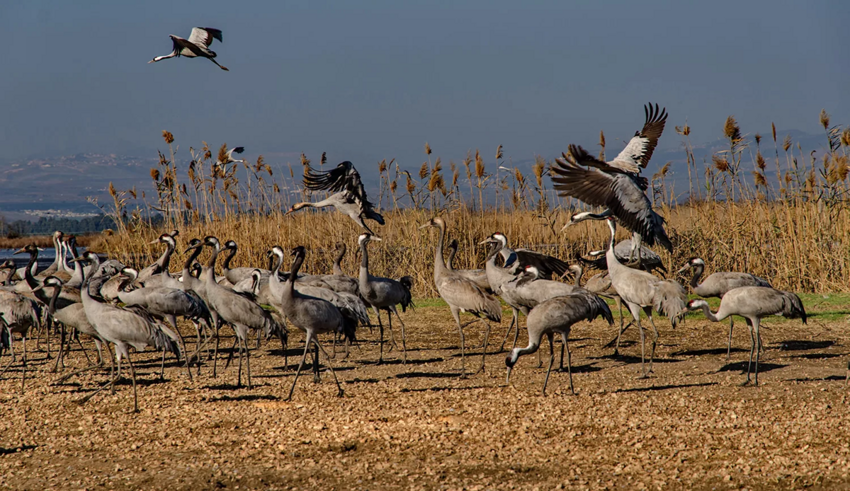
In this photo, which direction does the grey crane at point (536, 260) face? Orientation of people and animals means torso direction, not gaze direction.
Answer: to the viewer's left

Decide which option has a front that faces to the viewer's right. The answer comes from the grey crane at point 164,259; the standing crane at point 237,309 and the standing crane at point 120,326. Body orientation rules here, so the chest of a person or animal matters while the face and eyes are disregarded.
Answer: the grey crane

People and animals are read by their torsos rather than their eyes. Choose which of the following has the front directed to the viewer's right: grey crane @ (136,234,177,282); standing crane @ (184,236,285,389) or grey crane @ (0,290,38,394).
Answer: grey crane @ (136,234,177,282)

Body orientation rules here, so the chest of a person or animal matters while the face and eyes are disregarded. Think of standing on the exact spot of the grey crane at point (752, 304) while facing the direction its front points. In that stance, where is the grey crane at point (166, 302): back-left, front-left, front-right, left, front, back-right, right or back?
front

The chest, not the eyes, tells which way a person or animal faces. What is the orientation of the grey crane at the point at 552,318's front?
to the viewer's left

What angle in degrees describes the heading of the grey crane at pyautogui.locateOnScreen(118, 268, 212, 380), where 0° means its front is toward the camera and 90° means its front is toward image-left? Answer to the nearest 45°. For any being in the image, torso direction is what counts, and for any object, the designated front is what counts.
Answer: approximately 90°

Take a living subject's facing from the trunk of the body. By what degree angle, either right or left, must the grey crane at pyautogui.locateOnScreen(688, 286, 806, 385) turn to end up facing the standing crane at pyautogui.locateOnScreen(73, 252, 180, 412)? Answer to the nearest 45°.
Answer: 0° — it already faces it

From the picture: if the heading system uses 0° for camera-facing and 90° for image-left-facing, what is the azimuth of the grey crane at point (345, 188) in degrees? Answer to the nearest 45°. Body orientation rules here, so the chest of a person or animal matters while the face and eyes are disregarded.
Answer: approximately 90°

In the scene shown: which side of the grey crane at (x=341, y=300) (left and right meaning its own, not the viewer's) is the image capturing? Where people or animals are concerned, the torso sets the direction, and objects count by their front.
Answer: left

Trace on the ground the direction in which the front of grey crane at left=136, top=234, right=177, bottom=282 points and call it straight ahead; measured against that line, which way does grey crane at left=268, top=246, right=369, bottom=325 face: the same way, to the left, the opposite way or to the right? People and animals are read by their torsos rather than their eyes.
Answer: the opposite way

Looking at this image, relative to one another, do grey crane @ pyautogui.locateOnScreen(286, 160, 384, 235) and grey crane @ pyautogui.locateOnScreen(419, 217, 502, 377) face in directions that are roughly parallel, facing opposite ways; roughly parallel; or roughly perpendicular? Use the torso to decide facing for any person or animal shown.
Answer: roughly parallel

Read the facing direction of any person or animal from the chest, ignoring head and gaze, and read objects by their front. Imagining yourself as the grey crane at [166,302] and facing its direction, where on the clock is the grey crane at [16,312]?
the grey crane at [16,312] is roughly at 12 o'clock from the grey crane at [166,302].

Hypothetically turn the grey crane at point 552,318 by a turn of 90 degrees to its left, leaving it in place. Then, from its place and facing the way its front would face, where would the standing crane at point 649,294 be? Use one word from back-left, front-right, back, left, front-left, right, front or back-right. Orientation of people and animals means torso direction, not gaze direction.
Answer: back-left

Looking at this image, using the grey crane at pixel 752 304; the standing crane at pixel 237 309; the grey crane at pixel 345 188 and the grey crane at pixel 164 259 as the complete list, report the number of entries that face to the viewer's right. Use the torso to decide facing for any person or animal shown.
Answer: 1

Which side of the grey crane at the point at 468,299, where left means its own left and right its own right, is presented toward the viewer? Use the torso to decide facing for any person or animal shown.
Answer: left

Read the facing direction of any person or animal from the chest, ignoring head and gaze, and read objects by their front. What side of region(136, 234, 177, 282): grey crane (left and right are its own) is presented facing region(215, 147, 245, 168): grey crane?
left

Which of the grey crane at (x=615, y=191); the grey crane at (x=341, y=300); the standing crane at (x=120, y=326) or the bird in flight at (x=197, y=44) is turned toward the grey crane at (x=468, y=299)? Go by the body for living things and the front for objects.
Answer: the grey crane at (x=615, y=191)

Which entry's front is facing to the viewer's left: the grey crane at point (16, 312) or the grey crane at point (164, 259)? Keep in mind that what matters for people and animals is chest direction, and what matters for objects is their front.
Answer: the grey crane at point (16, 312)

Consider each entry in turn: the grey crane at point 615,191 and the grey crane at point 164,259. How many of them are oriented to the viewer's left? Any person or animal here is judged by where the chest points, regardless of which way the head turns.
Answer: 2

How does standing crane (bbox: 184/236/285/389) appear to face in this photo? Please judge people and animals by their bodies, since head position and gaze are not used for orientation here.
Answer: to the viewer's left

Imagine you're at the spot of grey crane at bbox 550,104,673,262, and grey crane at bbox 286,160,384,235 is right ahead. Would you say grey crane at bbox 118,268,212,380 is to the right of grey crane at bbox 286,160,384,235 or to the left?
left
